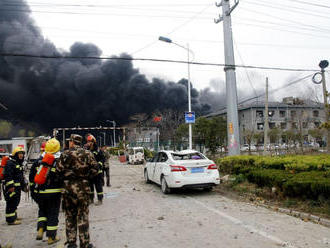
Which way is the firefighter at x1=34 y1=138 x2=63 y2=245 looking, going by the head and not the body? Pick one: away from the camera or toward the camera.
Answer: away from the camera

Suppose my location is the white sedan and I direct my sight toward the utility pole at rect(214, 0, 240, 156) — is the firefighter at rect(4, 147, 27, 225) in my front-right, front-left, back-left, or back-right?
back-left

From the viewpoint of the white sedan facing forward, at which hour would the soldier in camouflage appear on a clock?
The soldier in camouflage is roughly at 8 o'clock from the white sedan.

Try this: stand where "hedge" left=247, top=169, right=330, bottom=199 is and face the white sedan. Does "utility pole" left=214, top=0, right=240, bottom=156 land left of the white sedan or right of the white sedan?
right

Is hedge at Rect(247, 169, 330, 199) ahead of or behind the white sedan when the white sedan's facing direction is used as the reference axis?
behind

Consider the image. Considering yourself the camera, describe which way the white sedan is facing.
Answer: facing away from the viewer and to the left of the viewer

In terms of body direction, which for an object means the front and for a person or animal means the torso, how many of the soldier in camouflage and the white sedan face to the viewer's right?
0
